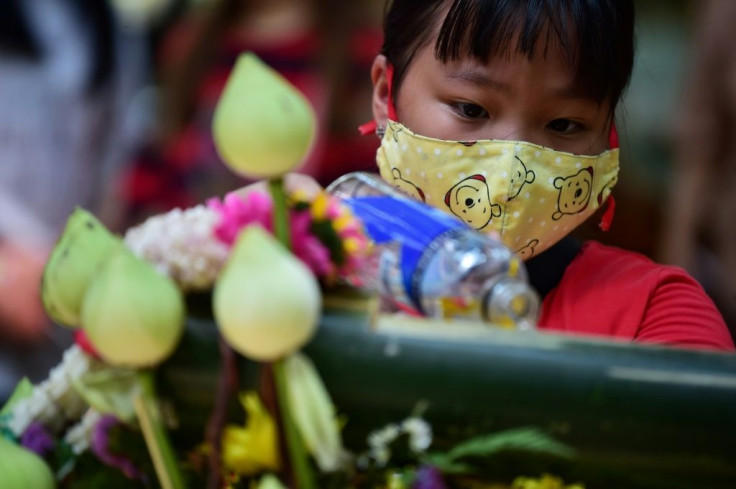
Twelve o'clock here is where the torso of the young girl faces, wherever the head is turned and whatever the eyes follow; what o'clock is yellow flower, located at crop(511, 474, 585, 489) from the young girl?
The yellow flower is roughly at 12 o'clock from the young girl.

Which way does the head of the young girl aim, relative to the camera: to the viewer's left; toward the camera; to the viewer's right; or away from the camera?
toward the camera

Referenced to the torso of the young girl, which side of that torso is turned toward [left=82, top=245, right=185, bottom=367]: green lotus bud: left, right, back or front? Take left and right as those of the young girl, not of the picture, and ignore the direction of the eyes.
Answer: front

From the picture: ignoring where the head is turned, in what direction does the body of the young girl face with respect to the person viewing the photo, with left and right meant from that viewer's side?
facing the viewer

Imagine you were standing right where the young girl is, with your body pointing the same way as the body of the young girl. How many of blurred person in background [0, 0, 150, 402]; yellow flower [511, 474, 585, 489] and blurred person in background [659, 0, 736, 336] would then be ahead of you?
1

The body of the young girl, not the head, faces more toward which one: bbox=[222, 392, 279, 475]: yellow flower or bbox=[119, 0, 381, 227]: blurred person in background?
the yellow flower

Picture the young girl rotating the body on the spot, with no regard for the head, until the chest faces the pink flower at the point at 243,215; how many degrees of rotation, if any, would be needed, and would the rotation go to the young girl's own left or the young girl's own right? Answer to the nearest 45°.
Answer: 0° — they already face it

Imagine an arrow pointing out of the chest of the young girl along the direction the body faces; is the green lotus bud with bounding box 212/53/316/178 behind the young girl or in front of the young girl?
in front

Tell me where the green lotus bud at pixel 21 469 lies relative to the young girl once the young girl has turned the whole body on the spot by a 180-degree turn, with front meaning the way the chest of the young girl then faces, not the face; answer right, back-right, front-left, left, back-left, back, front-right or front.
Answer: back-left

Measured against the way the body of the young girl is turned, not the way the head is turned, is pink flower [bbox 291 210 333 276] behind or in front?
in front

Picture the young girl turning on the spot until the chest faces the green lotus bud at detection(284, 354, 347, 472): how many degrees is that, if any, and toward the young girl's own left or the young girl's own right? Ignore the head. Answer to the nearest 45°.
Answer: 0° — they already face it
